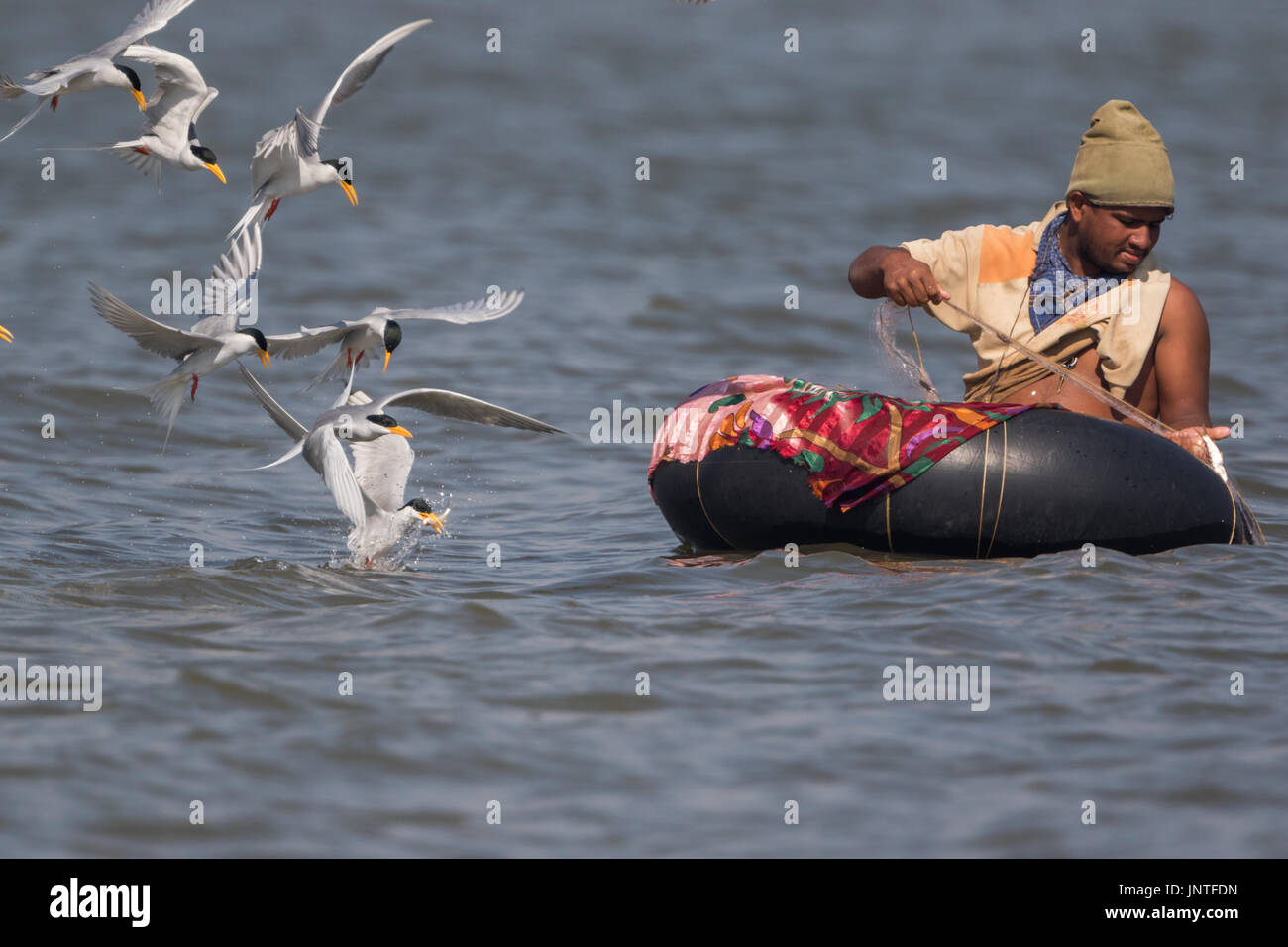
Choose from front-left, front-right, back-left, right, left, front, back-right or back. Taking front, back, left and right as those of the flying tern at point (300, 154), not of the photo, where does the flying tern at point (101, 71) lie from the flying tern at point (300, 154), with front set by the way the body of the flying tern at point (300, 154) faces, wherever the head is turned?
back

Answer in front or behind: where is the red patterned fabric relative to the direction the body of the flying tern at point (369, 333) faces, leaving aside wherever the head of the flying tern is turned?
in front

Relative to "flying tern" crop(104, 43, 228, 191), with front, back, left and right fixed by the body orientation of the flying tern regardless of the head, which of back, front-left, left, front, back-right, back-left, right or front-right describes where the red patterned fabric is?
front

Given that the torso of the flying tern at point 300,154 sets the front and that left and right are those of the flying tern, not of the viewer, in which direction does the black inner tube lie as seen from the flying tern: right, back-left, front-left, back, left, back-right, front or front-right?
front

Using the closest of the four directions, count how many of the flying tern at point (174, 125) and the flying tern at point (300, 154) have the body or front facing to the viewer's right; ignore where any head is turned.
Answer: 2

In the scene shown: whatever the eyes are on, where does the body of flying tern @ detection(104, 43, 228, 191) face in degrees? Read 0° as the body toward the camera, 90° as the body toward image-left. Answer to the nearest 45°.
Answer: approximately 270°

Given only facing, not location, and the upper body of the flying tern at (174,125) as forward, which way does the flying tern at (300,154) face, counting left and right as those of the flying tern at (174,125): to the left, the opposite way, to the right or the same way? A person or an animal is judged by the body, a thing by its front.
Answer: the same way

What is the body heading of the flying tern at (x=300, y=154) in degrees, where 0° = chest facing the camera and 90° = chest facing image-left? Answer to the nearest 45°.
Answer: approximately 270°

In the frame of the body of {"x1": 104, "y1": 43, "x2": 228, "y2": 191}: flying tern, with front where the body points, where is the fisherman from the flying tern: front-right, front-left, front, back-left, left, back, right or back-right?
front

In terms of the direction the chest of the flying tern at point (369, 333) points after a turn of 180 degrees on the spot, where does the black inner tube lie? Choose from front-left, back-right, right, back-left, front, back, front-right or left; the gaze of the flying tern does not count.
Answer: back-right

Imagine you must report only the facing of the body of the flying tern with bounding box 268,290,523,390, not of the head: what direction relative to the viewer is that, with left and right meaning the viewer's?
facing the viewer and to the right of the viewer

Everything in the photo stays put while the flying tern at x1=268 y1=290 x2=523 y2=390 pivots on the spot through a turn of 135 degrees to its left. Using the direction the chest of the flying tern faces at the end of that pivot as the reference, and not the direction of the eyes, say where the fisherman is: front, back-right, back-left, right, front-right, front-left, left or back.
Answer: right
